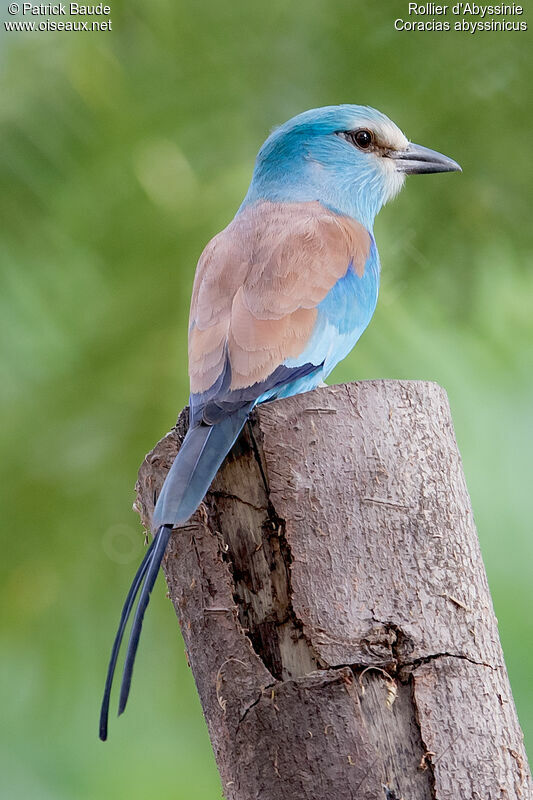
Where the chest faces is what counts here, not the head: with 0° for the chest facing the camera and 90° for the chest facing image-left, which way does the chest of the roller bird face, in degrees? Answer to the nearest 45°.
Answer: approximately 225°
